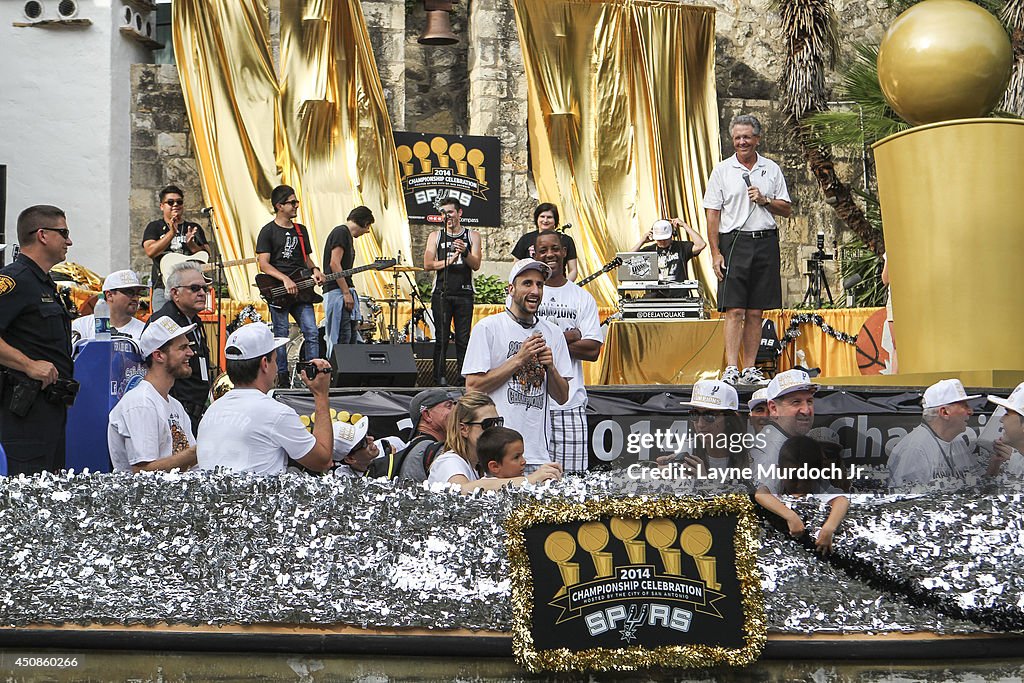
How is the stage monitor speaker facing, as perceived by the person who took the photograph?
facing away from the viewer

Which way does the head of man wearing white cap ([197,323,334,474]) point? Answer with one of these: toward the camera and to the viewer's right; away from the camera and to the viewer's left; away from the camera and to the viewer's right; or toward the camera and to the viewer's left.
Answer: away from the camera and to the viewer's right

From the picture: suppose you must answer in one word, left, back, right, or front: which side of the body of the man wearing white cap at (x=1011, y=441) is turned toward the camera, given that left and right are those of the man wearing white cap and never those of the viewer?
left

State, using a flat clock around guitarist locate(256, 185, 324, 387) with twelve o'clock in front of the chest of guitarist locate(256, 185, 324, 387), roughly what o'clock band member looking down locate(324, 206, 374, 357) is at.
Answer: band member looking down locate(324, 206, 374, 357) is roughly at 9 o'clock from guitarist locate(256, 185, 324, 387).

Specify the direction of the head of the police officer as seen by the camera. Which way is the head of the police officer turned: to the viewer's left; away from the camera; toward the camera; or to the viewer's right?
to the viewer's right

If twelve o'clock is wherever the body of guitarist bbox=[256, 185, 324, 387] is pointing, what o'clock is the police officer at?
The police officer is roughly at 2 o'clock from the guitarist.

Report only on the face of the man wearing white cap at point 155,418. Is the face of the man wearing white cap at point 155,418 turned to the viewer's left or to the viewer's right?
to the viewer's right

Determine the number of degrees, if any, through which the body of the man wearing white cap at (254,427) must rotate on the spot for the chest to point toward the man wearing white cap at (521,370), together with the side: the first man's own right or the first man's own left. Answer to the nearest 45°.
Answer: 0° — they already face them

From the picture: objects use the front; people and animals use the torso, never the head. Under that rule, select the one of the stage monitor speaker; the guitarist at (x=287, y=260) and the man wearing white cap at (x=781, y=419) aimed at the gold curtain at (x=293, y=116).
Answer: the stage monitor speaker

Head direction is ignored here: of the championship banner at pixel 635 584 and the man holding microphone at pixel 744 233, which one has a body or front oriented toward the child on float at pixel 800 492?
the man holding microphone

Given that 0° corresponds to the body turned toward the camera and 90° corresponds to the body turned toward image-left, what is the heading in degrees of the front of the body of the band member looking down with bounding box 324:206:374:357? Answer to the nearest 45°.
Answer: approximately 270°
